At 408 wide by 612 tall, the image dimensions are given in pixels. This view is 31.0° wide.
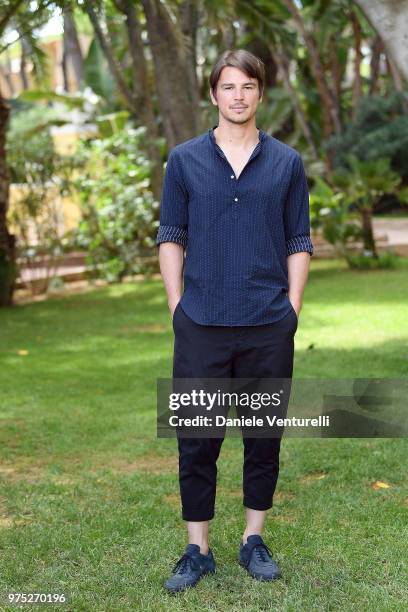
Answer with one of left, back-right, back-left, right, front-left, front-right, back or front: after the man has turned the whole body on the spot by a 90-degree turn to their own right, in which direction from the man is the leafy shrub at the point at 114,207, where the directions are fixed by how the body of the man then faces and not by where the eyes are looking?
right

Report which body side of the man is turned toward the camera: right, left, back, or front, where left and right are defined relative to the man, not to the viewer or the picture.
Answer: front

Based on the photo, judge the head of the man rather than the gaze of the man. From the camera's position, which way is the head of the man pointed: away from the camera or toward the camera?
toward the camera
